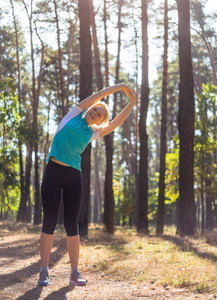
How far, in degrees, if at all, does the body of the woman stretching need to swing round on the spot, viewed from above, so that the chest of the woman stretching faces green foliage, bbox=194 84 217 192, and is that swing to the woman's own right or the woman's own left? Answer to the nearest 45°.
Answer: approximately 180°

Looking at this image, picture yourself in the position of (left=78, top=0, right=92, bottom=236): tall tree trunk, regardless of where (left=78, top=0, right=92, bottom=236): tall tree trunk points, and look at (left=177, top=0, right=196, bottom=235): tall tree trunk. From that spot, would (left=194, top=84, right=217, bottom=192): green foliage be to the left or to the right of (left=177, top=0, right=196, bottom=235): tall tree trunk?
left

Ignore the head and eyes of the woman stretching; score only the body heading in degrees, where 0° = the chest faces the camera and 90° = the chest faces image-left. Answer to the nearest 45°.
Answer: approximately 0°

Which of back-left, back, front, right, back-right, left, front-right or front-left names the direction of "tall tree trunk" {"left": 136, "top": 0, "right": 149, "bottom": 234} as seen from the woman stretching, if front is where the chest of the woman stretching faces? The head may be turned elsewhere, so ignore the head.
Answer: back

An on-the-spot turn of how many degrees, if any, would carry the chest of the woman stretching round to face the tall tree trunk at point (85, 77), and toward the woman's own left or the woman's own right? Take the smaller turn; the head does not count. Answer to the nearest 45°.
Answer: approximately 180°

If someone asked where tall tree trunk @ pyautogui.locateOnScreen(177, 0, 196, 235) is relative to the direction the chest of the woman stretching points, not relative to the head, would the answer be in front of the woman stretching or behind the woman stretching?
behind
